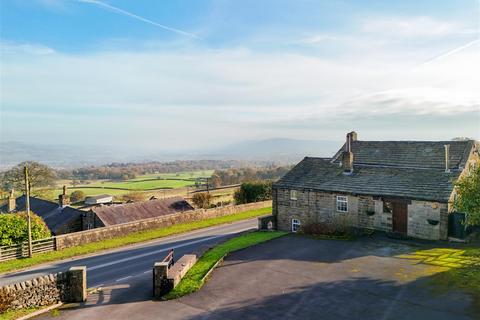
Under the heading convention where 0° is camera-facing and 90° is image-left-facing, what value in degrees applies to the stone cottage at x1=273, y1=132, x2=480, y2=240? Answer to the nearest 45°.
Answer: approximately 0°

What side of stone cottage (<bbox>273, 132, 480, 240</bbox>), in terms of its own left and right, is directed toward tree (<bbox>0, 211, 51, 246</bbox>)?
right

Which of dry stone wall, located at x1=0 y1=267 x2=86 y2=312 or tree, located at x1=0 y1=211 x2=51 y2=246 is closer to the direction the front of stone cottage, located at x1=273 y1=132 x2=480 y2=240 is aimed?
the dry stone wall

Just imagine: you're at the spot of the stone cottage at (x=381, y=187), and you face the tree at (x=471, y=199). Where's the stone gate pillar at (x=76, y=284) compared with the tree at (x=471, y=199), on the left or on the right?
right

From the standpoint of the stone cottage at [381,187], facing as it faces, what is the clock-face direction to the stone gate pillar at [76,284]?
The stone gate pillar is roughly at 1 o'clock from the stone cottage.

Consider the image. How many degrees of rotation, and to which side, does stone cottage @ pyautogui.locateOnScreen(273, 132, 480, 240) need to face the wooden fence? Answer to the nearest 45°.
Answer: approximately 90° to its right

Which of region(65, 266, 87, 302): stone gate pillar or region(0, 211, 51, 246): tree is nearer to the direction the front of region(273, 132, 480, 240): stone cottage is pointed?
the stone gate pillar

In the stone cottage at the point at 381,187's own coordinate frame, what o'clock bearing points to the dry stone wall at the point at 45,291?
The dry stone wall is roughly at 1 o'clock from the stone cottage.
